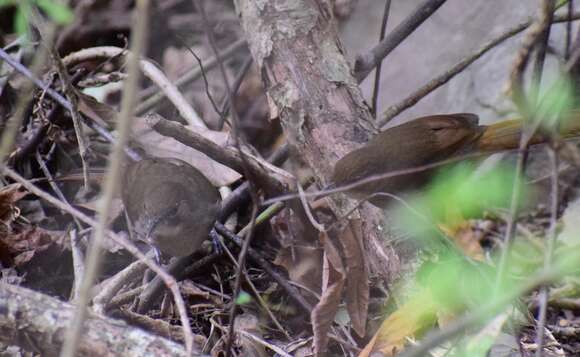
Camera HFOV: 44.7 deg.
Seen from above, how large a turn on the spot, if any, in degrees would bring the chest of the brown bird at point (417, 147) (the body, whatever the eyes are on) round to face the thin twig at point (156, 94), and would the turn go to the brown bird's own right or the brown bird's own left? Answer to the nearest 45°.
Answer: approximately 45° to the brown bird's own right

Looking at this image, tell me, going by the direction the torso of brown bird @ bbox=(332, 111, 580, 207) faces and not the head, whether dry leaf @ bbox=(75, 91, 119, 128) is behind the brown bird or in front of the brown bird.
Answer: in front

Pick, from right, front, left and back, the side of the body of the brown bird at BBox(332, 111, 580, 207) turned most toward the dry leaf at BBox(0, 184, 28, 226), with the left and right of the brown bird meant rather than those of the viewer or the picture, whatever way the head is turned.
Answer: front

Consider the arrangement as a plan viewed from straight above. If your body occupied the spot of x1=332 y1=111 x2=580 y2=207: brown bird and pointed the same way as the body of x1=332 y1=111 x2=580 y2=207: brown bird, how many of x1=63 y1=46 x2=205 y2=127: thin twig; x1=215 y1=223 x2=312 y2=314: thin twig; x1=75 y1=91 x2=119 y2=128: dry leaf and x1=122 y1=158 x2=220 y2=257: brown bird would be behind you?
0

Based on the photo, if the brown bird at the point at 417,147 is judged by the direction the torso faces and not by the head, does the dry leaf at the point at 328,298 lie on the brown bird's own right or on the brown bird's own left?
on the brown bird's own left

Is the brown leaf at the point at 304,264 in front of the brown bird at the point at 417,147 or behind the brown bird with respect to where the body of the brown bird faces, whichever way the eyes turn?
in front

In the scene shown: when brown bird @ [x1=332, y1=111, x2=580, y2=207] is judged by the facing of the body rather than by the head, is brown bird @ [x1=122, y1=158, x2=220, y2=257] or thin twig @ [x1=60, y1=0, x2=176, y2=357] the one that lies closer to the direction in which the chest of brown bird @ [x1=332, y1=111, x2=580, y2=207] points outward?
the brown bird

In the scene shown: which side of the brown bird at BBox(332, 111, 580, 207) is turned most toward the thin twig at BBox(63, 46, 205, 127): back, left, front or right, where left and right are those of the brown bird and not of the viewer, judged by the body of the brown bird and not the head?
front

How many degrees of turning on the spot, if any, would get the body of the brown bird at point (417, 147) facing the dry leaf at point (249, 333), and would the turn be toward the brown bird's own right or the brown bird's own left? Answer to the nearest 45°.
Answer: approximately 45° to the brown bird's own left

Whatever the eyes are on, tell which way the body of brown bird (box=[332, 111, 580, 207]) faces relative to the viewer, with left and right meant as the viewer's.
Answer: facing to the left of the viewer
